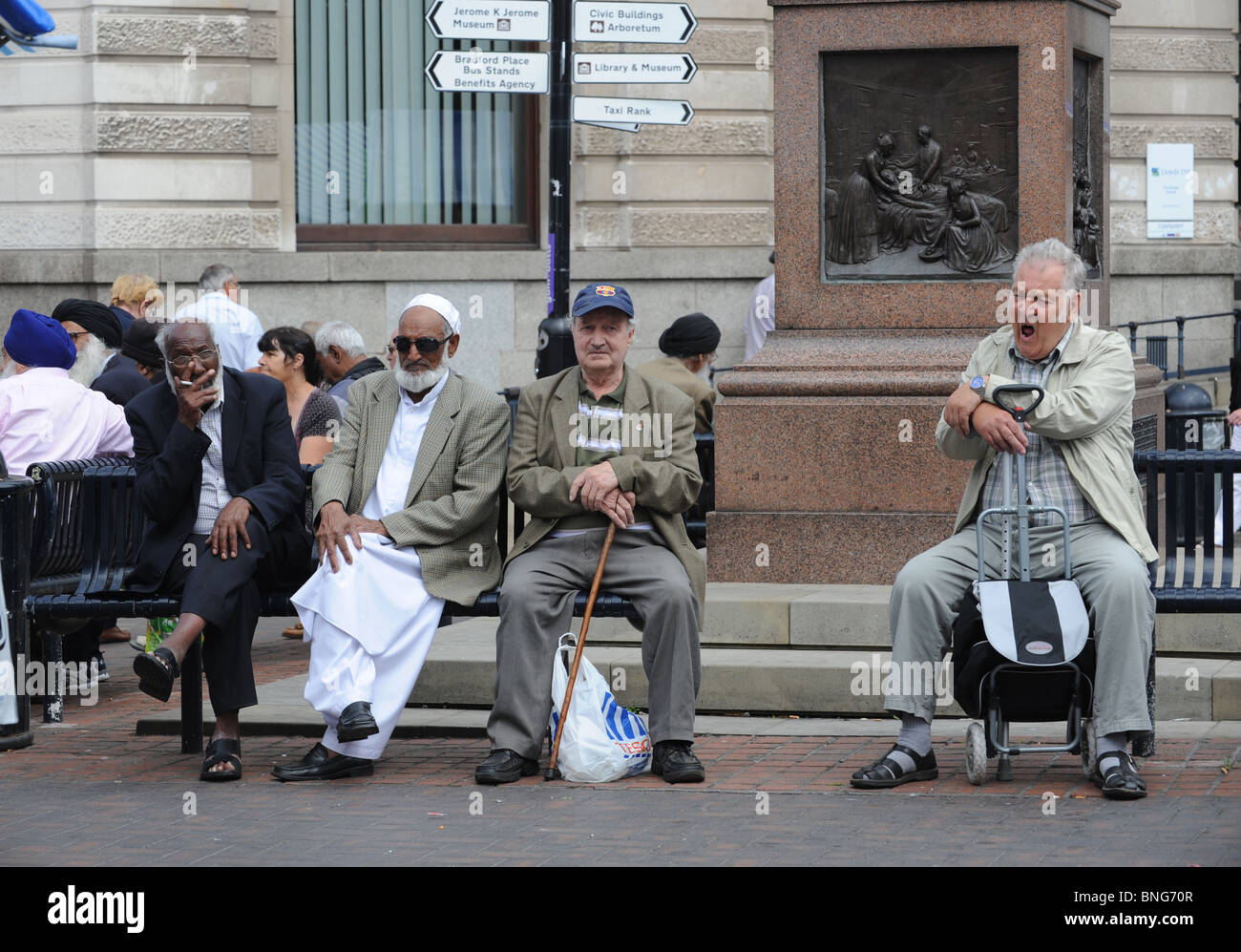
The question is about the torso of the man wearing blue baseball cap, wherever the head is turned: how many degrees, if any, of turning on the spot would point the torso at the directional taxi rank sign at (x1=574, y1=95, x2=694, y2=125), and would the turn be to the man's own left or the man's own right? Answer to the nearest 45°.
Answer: approximately 180°

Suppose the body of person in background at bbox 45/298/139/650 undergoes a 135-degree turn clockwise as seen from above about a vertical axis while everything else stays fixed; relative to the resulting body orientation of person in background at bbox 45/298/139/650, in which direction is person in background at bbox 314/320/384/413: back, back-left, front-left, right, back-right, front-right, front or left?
front-right

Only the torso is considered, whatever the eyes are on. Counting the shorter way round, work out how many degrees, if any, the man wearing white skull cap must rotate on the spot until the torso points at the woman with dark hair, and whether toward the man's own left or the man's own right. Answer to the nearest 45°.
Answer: approximately 135° to the man's own right
